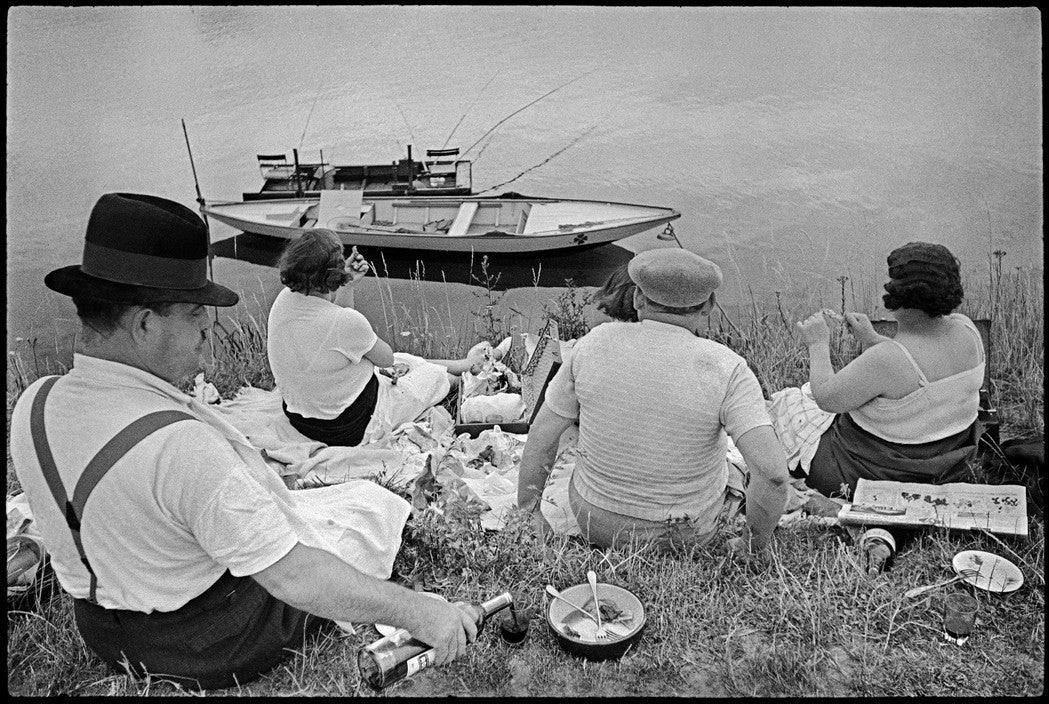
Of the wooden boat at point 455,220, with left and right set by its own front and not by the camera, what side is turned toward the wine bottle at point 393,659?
right

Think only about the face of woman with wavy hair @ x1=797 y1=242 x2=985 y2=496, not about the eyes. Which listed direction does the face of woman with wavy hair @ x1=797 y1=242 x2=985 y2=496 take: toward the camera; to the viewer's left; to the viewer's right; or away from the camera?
away from the camera

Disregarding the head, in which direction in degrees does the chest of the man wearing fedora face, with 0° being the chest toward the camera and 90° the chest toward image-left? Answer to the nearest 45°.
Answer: approximately 225°

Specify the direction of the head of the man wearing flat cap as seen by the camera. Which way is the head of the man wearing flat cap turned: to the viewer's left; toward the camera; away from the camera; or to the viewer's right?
away from the camera

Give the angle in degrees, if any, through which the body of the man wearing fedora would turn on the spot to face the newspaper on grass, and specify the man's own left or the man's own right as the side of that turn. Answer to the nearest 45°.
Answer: approximately 45° to the man's own right

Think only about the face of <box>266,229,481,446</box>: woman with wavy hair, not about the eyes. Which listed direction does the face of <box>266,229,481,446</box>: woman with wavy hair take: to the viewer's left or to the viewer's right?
to the viewer's right

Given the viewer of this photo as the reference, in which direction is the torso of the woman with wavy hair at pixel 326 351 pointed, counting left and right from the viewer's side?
facing away from the viewer and to the right of the viewer

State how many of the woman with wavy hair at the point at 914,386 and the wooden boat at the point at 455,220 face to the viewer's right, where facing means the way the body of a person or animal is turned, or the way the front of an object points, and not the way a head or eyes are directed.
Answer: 1

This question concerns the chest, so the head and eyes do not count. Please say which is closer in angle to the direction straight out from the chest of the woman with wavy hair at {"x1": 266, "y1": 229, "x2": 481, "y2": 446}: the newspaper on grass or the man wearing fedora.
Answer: the newspaper on grass

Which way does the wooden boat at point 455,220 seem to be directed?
to the viewer's right

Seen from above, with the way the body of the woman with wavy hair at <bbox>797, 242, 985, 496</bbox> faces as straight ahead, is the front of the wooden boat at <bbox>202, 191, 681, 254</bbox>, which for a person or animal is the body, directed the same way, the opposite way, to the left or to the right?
to the right

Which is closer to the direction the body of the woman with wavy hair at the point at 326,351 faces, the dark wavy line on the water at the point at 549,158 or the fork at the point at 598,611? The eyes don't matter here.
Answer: the dark wavy line on the water
